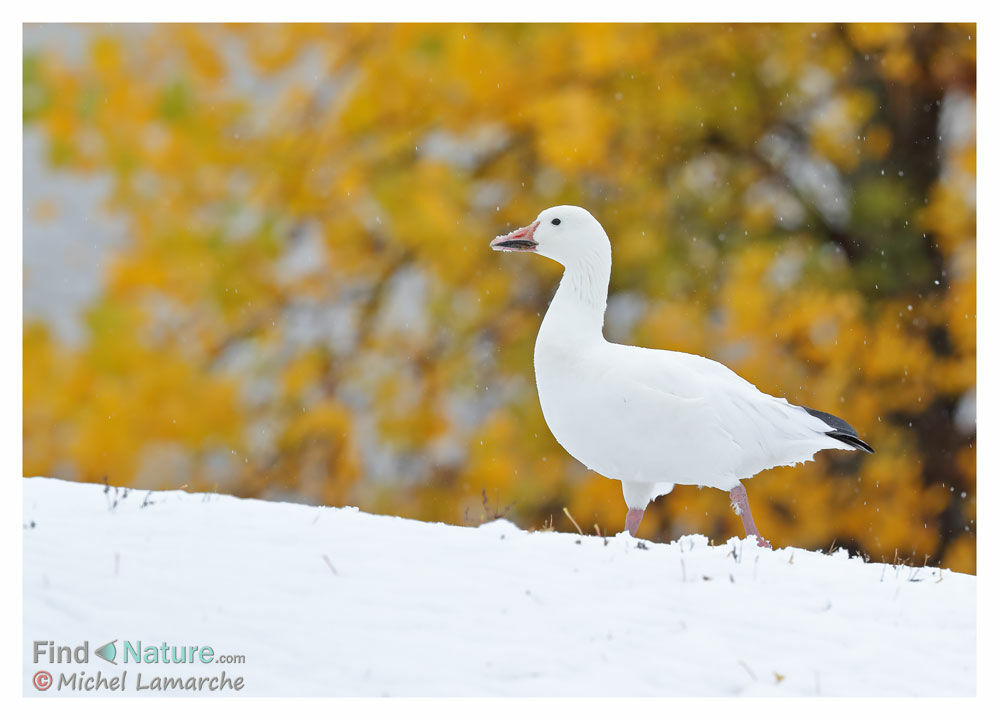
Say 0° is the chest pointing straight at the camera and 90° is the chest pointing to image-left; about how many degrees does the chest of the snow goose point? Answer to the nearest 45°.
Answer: approximately 90°
